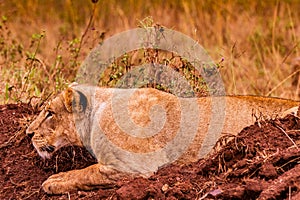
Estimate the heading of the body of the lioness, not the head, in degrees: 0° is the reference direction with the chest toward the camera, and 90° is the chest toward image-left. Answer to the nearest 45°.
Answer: approximately 90°
